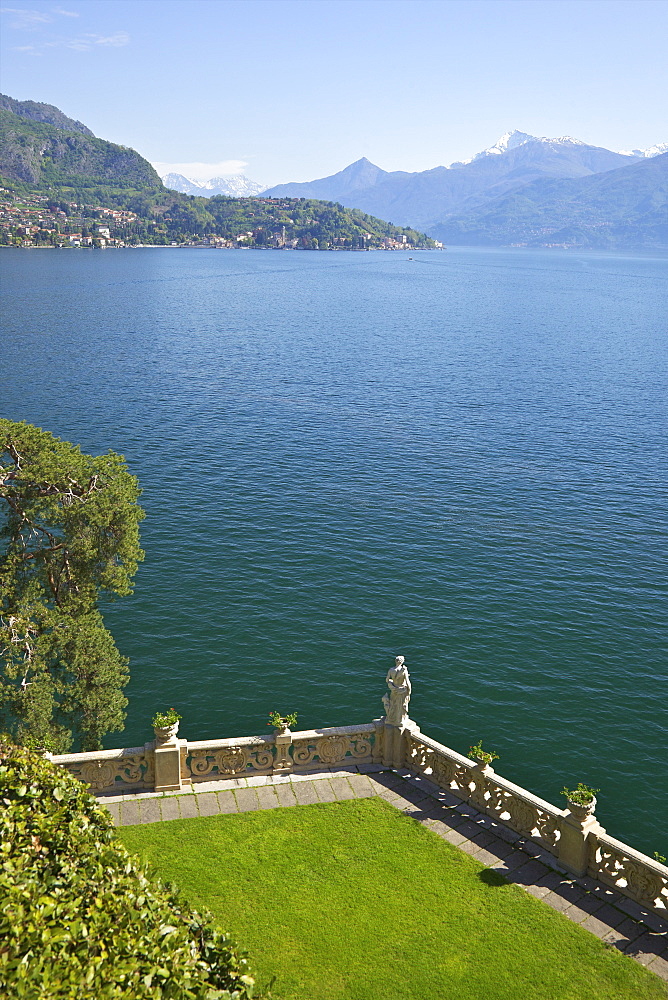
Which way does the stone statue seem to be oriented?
toward the camera

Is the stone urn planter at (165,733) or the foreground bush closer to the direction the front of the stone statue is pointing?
the foreground bush

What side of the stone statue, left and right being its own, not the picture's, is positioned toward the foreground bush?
front

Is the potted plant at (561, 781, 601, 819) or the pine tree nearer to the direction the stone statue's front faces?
the potted plant

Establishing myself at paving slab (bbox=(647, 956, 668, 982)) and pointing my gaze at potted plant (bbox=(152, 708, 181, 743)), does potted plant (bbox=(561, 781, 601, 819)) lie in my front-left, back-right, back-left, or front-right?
front-right

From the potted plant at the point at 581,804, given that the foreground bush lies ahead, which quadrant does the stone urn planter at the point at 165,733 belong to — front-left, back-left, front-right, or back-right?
front-right

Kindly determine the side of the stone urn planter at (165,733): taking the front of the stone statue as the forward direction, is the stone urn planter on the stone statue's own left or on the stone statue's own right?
on the stone statue's own right

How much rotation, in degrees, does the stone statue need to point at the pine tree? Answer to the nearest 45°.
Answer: approximately 135° to its right

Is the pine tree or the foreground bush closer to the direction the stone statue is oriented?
the foreground bush

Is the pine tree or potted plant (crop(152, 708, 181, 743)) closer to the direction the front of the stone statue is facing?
the potted plant
